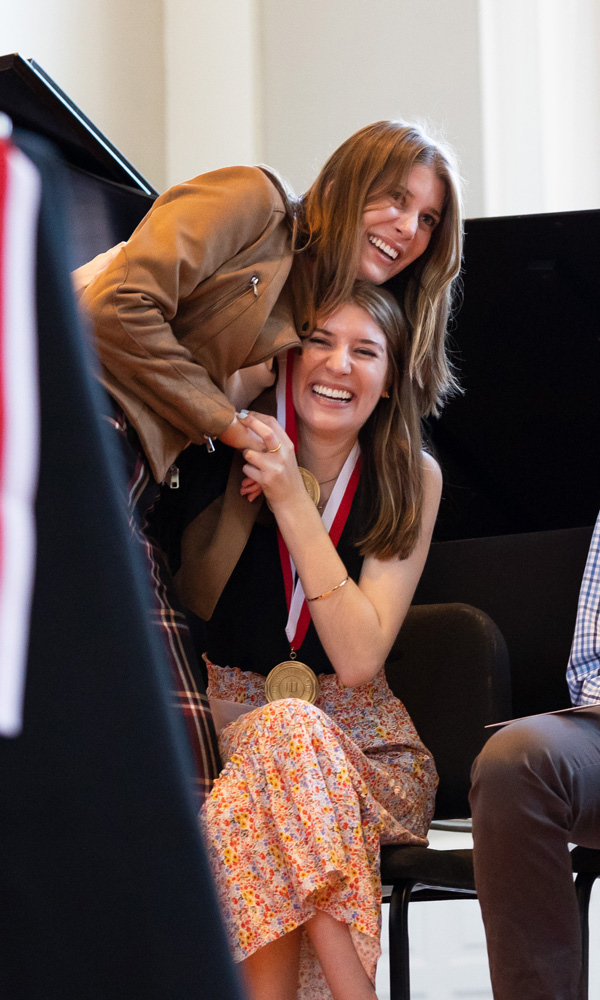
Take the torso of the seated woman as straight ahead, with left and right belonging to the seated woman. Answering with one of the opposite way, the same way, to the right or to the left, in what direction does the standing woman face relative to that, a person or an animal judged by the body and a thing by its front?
to the left

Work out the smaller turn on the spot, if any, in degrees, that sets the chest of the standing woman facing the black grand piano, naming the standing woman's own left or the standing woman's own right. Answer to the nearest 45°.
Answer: approximately 90° to the standing woman's own left

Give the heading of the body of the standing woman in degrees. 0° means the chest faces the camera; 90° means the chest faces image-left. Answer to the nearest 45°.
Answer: approximately 315°
